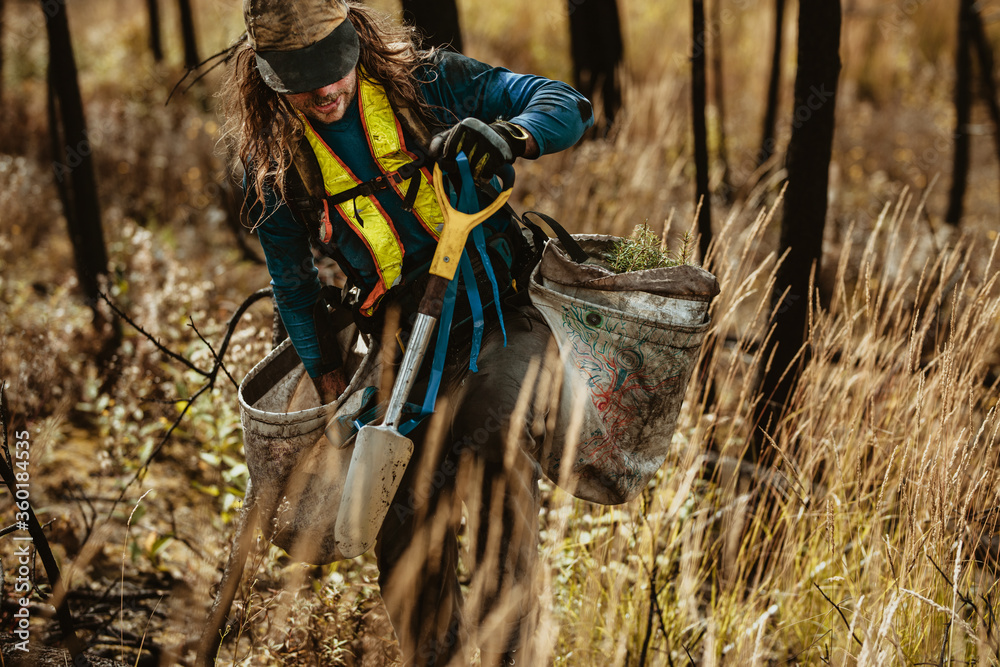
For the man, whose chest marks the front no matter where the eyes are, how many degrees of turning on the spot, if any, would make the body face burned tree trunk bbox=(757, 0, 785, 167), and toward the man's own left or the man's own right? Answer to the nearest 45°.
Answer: approximately 135° to the man's own left

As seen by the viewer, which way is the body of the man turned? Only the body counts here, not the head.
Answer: toward the camera

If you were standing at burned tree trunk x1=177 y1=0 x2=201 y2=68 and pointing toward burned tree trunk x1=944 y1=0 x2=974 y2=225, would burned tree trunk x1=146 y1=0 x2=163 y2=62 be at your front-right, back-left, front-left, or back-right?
back-left
